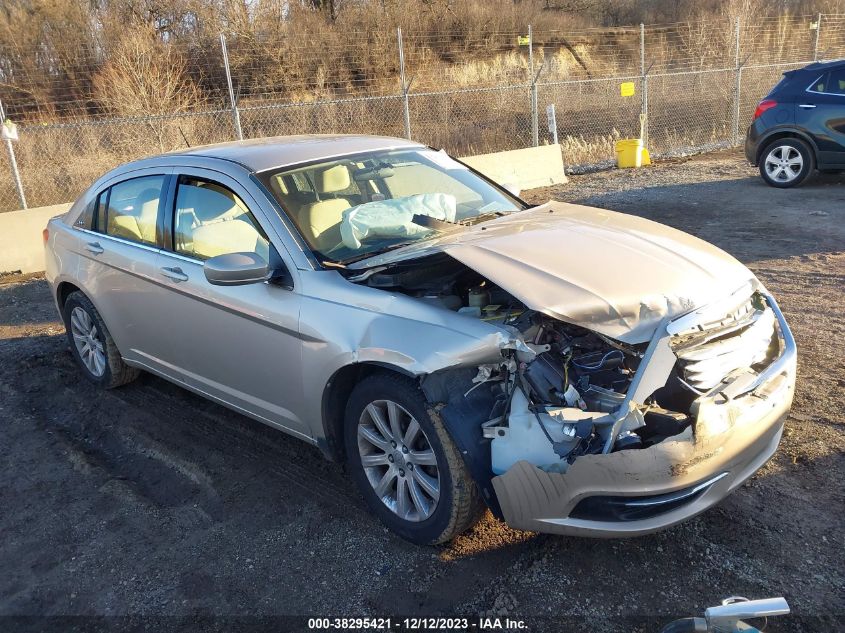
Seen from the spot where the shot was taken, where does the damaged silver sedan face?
facing the viewer and to the right of the viewer

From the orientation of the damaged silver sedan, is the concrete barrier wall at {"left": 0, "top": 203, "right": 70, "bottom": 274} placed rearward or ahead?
rearward

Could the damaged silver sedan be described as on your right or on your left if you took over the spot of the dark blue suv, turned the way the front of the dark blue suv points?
on your right

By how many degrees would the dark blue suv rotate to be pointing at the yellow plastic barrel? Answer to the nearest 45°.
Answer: approximately 135° to its left

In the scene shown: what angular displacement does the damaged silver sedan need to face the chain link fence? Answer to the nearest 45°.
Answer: approximately 135° to its left

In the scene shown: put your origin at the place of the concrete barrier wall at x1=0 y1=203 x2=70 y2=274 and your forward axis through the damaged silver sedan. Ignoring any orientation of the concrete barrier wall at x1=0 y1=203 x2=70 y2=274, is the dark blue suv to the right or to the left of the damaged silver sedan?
left

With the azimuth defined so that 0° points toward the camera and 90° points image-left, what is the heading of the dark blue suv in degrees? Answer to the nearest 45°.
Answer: approximately 270°

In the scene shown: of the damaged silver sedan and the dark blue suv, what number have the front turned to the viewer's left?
0

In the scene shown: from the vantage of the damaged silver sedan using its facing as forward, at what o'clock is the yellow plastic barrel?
The yellow plastic barrel is roughly at 8 o'clock from the damaged silver sedan.

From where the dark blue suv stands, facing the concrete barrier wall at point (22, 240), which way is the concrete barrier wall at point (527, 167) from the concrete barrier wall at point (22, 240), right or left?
right

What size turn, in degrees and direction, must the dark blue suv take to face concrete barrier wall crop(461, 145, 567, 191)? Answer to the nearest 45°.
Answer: approximately 180°

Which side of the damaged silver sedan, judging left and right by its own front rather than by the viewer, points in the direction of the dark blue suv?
left
